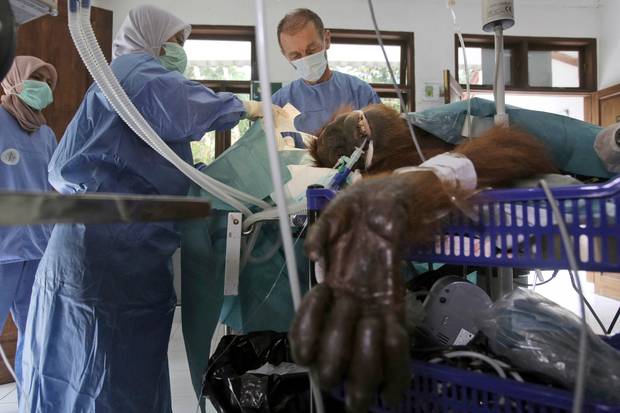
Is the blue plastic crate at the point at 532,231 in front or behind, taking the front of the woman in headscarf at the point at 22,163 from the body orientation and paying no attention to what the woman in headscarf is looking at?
in front

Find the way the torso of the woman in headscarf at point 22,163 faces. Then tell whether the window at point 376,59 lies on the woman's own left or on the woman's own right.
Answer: on the woman's own left

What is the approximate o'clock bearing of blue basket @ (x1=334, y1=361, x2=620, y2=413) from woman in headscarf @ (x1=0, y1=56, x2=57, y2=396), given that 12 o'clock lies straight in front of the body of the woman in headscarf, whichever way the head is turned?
The blue basket is roughly at 1 o'clock from the woman in headscarf.

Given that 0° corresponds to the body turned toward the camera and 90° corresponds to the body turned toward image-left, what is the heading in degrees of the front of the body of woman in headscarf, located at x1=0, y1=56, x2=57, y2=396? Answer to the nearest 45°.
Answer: approximately 315°

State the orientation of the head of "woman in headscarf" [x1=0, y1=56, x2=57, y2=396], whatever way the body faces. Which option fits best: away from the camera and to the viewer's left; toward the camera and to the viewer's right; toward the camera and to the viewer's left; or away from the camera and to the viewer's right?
toward the camera and to the viewer's right

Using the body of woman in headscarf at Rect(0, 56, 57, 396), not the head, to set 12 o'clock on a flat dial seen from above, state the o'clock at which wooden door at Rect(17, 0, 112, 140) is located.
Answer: The wooden door is roughly at 8 o'clock from the woman in headscarf.

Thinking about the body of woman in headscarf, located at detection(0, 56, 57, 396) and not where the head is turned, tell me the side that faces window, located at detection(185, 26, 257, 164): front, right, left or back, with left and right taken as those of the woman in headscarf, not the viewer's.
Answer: left
